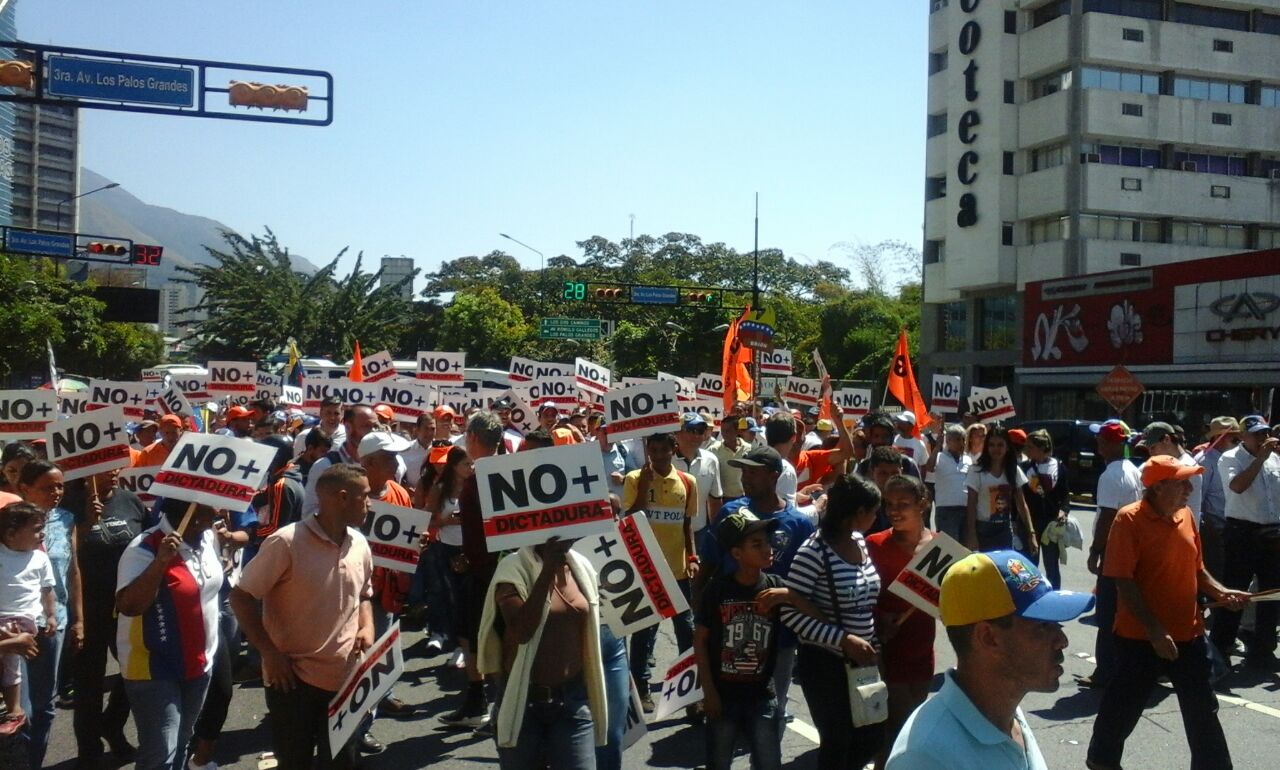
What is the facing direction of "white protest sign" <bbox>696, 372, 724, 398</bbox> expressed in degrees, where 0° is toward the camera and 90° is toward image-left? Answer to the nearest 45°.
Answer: approximately 0°

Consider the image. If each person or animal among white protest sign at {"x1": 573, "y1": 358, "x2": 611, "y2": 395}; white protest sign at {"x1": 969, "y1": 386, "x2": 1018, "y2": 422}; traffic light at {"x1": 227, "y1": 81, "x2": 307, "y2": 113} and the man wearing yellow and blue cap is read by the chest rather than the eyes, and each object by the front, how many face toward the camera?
2

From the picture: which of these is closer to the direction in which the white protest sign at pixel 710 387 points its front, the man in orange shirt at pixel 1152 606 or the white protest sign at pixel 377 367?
the man in orange shirt

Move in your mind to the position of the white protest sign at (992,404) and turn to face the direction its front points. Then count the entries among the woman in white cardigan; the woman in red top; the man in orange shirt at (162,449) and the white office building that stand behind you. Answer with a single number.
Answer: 1

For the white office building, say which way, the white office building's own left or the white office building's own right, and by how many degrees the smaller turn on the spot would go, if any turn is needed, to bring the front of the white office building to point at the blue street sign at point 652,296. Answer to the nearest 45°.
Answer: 0° — it already faces it

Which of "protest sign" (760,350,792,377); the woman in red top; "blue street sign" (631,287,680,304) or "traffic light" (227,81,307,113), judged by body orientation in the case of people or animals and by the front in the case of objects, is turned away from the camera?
the traffic light

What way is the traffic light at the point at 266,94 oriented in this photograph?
away from the camera

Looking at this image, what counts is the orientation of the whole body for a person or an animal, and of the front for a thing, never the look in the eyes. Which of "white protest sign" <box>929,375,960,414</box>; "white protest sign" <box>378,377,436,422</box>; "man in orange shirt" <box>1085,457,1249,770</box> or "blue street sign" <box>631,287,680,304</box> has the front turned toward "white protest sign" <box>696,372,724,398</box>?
the blue street sign

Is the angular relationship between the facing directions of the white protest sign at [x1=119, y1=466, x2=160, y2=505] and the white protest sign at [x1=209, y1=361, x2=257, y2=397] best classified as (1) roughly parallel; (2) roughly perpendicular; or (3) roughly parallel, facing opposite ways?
roughly parallel

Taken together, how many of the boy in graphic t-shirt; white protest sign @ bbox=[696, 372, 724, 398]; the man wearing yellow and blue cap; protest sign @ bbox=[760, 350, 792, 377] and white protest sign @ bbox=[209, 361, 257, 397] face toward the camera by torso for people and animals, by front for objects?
4

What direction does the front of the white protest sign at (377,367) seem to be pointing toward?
toward the camera

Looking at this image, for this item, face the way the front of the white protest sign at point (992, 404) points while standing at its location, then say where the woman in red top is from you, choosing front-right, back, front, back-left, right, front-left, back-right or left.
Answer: front

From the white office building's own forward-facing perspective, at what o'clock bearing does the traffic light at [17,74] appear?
The traffic light is roughly at 11 o'clock from the white office building.

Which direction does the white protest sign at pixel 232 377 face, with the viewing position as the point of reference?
facing the viewer

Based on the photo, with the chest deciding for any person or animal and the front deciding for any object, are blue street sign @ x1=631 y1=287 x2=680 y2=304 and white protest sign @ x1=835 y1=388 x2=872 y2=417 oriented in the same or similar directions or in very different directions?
same or similar directions

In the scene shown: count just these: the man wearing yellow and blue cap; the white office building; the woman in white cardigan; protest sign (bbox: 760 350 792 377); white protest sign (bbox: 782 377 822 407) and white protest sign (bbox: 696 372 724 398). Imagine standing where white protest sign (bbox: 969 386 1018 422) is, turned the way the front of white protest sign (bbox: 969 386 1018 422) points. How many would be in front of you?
2
